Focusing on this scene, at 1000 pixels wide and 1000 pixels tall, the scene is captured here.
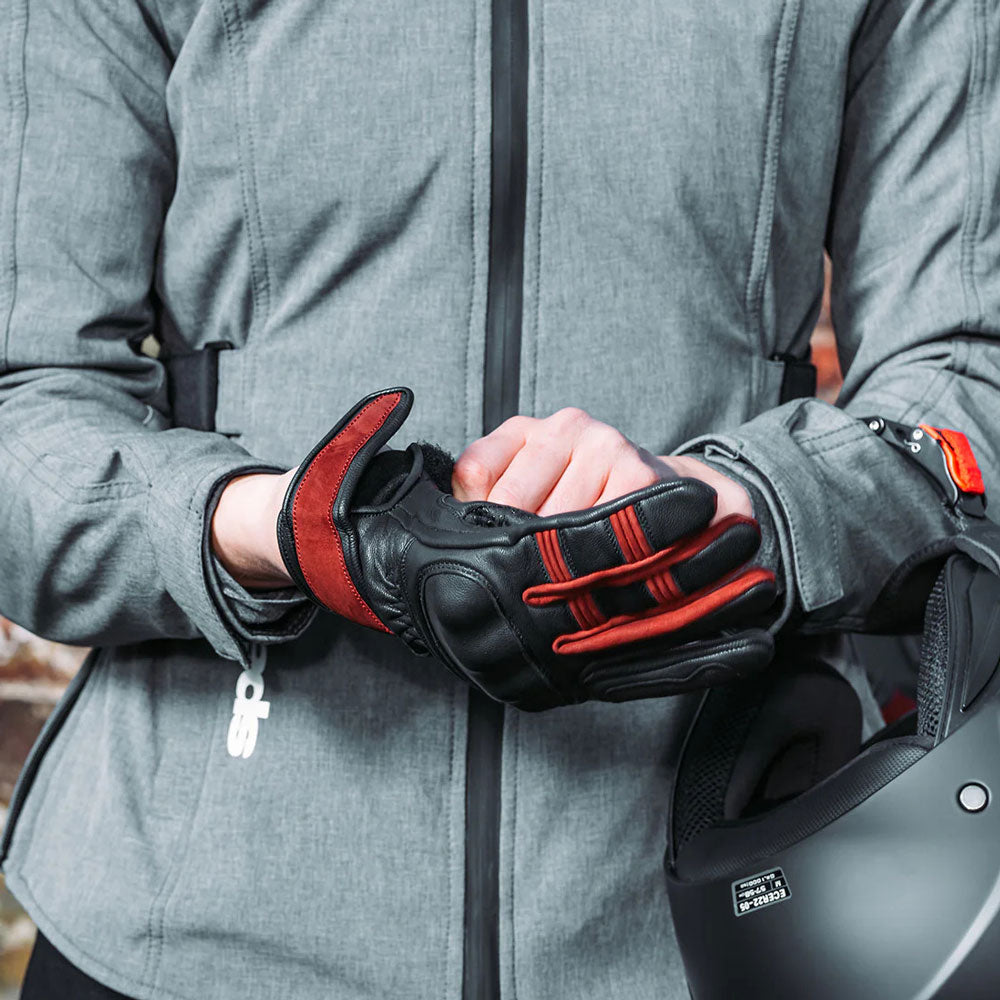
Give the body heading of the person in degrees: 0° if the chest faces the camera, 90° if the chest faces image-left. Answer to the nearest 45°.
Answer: approximately 0°
